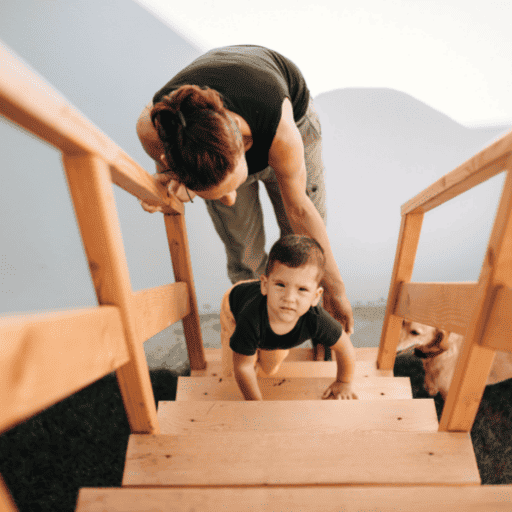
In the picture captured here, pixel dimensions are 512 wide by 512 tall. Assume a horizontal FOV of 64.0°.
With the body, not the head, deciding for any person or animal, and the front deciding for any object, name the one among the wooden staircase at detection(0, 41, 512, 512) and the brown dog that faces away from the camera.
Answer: the wooden staircase

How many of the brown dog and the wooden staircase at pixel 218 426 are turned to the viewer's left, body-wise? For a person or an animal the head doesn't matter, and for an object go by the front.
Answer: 1

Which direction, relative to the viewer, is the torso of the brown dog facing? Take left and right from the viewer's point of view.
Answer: facing to the left of the viewer

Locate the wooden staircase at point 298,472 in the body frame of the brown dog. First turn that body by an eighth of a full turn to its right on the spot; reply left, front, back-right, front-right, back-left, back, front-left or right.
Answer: back-left

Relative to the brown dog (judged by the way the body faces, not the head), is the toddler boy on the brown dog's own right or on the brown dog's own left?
on the brown dog's own left

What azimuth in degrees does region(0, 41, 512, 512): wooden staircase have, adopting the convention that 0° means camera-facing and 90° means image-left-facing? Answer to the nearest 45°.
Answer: approximately 180°
